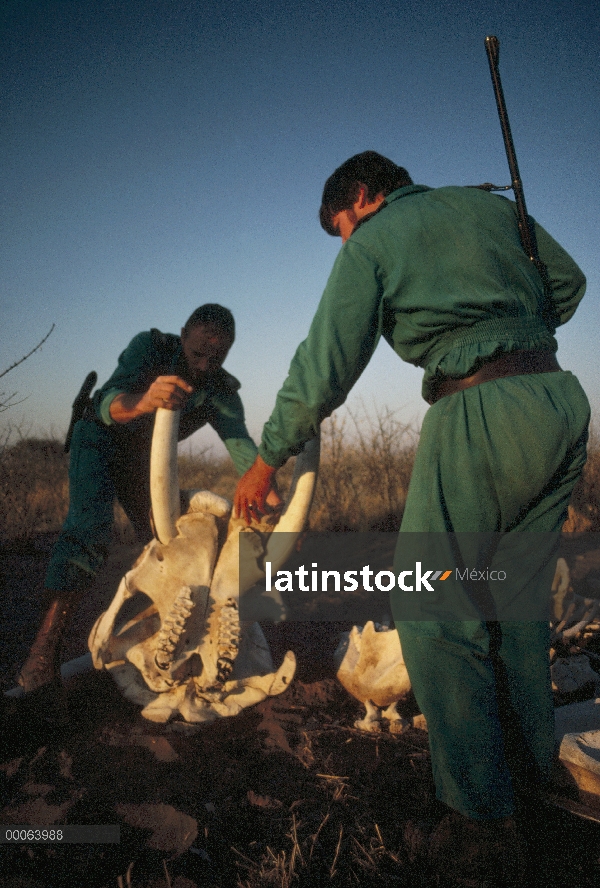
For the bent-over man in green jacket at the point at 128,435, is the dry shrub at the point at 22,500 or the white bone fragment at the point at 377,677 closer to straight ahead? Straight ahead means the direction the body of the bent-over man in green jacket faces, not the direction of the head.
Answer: the white bone fragment

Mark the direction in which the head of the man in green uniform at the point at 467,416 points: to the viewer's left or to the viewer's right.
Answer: to the viewer's left

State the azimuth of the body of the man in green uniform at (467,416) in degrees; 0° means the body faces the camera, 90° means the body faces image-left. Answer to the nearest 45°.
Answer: approximately 135°

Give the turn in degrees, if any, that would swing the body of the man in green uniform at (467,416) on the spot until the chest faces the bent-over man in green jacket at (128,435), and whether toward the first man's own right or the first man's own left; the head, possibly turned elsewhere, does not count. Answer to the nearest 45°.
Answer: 0° — they already face them

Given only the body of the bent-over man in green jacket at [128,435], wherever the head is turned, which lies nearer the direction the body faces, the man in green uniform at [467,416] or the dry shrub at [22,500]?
the man in green uniform

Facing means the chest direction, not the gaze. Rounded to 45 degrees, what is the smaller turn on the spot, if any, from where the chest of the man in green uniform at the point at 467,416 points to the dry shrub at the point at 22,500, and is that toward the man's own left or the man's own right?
0° — they already face it

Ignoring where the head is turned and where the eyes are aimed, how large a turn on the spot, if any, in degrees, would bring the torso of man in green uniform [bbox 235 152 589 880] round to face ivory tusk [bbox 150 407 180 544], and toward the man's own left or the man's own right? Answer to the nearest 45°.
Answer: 0° — they already face it

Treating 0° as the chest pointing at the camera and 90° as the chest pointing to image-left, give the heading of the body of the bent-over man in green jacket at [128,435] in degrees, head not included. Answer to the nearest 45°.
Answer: approximately 315°
